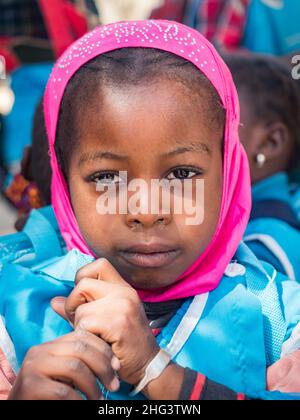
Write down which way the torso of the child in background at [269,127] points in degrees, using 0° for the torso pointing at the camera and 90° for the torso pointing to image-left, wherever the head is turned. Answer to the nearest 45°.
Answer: approximately 90°

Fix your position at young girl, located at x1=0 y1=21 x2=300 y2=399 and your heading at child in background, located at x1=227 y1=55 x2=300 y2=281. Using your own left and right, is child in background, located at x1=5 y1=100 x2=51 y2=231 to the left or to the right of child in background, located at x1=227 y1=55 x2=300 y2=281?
left

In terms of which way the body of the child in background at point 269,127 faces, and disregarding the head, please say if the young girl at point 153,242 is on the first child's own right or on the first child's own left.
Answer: on the first child's own left

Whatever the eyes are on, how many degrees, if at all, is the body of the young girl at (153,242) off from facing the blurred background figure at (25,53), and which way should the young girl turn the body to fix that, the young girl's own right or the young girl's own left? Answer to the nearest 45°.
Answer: approximately 180°

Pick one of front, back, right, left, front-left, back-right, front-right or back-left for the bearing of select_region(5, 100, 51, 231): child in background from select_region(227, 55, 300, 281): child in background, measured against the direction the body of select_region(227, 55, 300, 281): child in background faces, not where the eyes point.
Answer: front-left

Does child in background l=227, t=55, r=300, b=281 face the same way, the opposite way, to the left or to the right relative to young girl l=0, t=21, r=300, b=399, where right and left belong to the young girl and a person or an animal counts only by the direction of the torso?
to the right

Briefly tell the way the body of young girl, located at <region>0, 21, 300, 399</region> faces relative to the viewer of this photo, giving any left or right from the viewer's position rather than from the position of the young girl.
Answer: facing the viewer

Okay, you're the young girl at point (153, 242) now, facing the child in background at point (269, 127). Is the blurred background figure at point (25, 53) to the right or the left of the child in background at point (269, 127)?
left

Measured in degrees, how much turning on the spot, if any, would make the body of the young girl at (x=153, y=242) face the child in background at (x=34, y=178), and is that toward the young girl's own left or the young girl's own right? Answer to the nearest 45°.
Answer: approximately 135° to the young girl's own right

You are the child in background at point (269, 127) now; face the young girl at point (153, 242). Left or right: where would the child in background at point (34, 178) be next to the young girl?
right
